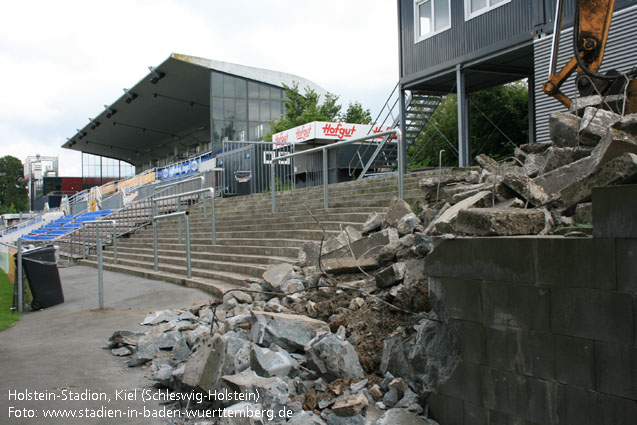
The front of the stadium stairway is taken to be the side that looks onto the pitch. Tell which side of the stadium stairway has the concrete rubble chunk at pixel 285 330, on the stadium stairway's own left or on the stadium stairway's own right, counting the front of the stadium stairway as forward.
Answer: on the stadium stairway's own left

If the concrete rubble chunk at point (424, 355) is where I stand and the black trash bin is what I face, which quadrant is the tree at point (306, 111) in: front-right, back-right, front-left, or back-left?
front-right

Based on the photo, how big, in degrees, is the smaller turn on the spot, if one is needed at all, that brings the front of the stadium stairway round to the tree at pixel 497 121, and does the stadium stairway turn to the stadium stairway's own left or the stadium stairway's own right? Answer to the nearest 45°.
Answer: approximately 180°

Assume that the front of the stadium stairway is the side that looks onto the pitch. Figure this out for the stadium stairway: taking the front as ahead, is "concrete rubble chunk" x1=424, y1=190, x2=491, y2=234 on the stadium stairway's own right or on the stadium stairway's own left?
on the stadium stairway's own left

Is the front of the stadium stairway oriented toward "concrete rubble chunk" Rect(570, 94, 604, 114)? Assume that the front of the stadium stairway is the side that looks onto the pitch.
no

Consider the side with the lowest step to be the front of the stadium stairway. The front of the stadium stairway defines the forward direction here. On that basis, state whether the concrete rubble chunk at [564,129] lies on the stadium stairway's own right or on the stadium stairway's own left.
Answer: on the stadium stairway's own left

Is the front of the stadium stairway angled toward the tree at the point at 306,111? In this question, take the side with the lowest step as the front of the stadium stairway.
no

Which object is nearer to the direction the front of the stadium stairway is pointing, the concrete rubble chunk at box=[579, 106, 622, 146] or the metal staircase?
the concrete rubble chunk

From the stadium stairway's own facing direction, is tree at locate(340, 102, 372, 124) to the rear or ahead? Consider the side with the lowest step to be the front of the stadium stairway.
to the rear

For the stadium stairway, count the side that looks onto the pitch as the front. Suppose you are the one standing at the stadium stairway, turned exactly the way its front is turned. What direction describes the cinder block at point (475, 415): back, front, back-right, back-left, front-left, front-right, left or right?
front-left

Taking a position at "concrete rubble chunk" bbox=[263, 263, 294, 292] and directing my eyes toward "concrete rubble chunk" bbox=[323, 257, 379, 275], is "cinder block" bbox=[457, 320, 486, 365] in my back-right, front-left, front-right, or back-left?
front-right

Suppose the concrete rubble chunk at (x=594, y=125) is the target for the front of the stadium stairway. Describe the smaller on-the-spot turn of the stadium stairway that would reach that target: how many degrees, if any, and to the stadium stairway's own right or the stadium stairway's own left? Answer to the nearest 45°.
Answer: approximately 90° to the stadium stairway's own left

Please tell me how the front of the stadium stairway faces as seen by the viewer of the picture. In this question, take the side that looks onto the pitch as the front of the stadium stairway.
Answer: facing the viewer and to the left of the viewer

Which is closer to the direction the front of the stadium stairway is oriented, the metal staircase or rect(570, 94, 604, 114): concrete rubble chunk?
the concrete rubble chunk

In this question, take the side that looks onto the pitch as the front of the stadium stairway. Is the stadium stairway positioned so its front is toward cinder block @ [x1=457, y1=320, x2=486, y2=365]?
no
